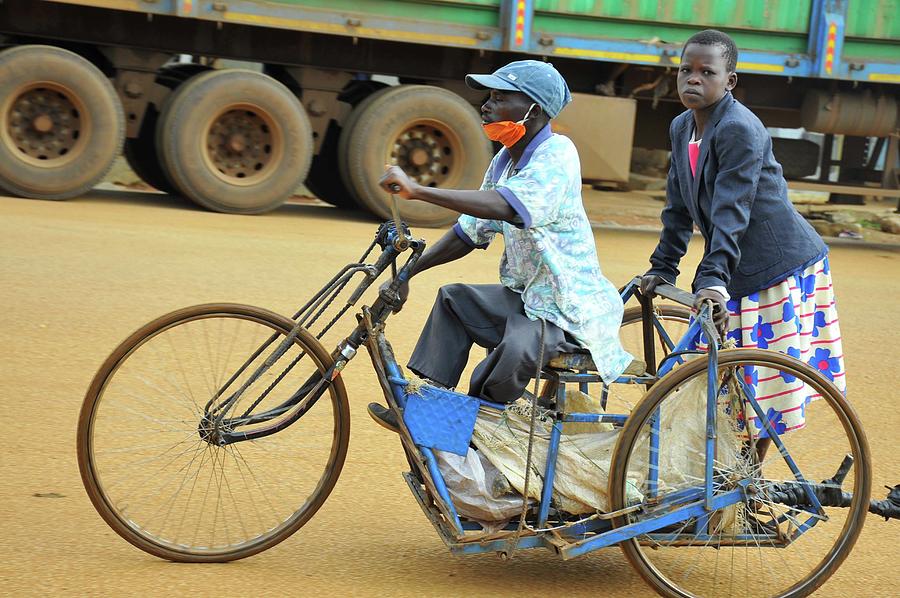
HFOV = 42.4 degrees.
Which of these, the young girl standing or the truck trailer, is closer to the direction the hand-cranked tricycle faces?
the truck trailer

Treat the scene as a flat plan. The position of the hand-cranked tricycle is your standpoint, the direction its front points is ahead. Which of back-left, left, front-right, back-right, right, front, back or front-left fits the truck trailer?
right

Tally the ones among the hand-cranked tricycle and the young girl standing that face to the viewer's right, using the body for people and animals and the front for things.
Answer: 0

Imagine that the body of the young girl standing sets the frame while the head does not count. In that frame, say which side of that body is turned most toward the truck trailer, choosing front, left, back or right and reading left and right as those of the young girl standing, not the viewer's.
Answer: right

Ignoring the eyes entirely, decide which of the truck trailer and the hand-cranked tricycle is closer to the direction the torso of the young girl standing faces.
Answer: the hand-cranked tricycle

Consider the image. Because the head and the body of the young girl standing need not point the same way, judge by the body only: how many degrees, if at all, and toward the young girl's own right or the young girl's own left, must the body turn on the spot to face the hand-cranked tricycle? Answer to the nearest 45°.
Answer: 0° — they already face it

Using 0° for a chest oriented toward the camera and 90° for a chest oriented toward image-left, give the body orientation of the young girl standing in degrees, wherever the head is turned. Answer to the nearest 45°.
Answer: approximately 45°

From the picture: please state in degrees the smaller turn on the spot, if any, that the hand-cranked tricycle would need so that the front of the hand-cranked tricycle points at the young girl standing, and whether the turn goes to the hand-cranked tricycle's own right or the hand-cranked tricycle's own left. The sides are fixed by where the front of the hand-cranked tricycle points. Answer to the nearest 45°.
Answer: approximately 135° to the hand-cranked tricycle's own right

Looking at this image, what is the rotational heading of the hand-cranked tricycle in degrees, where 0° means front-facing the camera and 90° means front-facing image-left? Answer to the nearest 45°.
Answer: approximately 90°
